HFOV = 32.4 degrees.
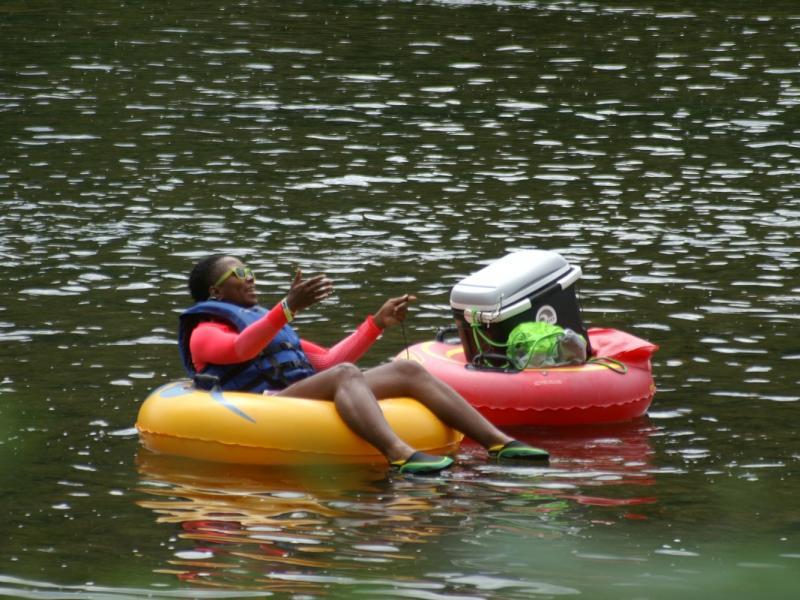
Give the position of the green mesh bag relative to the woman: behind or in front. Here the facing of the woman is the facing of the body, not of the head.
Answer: in front

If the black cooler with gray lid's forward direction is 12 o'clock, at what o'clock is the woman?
The woman is roughly at 3 o'clock from the black cooler with gray lid.

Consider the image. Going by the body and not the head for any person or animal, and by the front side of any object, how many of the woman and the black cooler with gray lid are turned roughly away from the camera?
0

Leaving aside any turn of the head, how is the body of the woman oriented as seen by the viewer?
to the viewer's right

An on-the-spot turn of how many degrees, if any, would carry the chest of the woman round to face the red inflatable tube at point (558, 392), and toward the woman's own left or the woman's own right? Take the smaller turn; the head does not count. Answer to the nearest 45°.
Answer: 0° — they already face it

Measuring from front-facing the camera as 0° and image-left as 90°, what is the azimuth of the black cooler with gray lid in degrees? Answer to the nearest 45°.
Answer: approximately 315°

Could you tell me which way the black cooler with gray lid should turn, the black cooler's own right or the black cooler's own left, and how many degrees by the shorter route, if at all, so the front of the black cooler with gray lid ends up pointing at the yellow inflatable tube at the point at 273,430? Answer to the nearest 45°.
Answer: approximately 90° to the black cooler's own right
